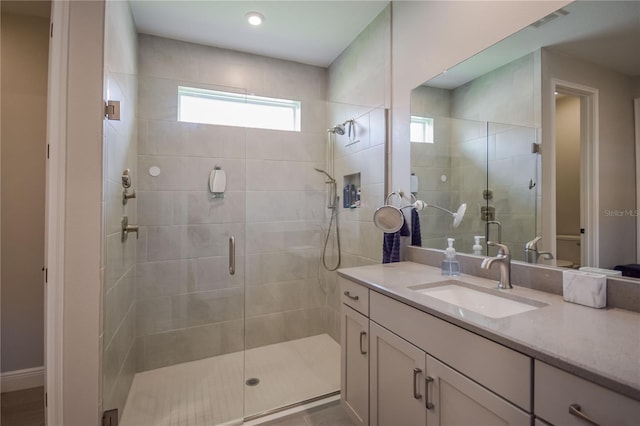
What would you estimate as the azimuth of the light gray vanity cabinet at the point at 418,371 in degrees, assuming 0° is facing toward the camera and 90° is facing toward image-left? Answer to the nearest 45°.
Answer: approximately 45°

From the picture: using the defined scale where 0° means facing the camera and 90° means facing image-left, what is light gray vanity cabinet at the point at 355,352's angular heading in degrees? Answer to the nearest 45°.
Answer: approximately 45°

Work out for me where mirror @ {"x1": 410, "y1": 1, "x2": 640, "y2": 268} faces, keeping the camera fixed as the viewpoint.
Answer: facing the viewer and to the left of the viewer

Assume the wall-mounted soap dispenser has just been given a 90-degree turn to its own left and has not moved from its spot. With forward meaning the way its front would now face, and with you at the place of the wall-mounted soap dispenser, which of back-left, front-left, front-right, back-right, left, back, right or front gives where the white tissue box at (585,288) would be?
front-right

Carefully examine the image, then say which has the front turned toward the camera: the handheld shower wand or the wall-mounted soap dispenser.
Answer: the wall-mounted soap dispenser

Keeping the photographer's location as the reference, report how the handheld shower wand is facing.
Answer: facing to the left of the viewer

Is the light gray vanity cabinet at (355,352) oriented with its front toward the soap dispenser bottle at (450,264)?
no

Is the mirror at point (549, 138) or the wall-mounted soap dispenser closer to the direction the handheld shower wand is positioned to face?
the wall-mounted soap dispenser

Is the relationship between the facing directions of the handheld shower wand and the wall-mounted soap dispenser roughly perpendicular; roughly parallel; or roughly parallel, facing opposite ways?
roughly perpendicular

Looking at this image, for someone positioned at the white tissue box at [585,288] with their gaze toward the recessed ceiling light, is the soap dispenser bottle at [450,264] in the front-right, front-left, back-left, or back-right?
front-right

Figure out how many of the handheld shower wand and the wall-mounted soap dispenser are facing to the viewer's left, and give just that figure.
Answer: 1

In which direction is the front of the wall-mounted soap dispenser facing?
toward the camera

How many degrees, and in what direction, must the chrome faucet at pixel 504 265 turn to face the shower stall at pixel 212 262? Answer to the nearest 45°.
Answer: approximately 45° to its right
